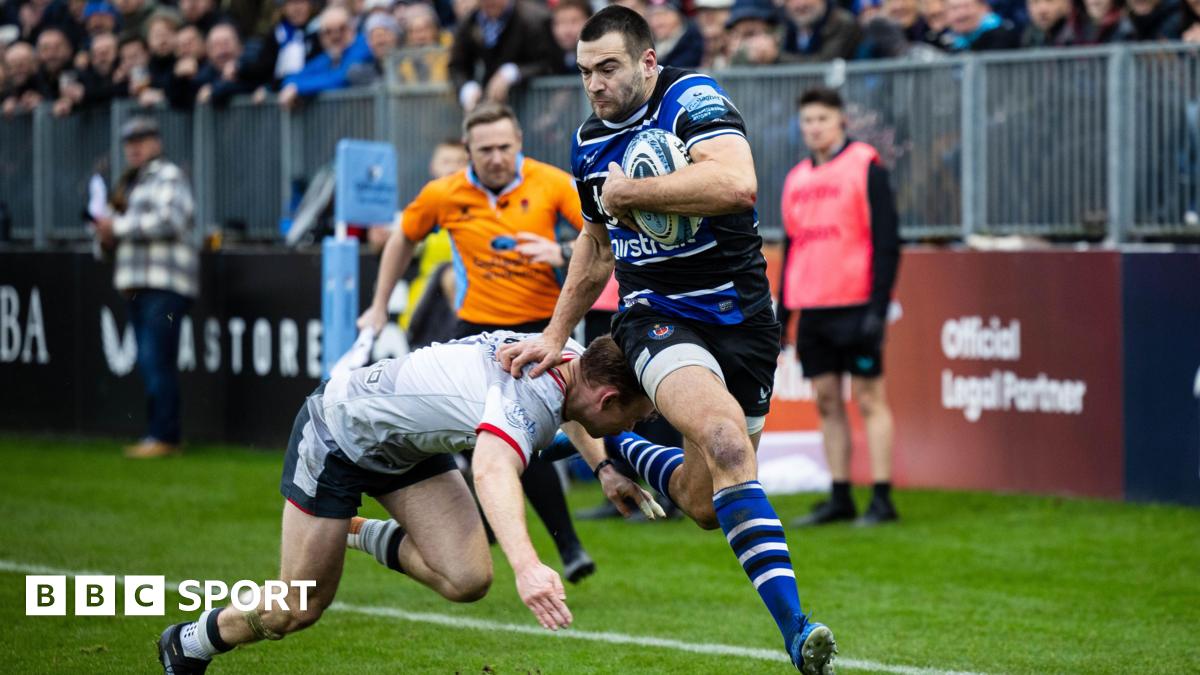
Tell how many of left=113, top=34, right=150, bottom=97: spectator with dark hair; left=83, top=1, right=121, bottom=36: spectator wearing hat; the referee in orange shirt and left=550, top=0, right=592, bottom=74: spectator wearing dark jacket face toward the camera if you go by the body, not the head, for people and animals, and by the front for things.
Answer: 4

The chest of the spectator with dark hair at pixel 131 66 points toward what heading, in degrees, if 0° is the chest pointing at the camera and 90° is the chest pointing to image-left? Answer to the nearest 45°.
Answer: approximately 0°

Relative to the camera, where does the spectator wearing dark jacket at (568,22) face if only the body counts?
toward the camera

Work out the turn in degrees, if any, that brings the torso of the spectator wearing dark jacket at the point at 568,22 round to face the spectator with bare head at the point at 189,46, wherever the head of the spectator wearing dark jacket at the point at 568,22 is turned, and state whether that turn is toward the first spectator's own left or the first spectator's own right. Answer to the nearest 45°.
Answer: approximately 135° to the first spectator's own right

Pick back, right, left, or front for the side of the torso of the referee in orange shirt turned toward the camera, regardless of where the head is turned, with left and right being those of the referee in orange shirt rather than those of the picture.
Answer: front

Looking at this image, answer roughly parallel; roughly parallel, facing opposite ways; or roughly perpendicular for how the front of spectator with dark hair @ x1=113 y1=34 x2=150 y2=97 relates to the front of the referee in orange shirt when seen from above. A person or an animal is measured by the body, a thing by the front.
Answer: roughly parallel

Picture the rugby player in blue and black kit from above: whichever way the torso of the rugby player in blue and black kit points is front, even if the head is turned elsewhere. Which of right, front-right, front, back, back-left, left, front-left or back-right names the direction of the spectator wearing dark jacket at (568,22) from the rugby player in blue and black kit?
back-right

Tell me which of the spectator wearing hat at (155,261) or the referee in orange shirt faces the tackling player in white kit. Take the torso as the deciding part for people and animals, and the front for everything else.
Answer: the referee in orange shirt

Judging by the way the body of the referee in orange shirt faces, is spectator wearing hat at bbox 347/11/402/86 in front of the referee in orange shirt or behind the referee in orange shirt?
behind

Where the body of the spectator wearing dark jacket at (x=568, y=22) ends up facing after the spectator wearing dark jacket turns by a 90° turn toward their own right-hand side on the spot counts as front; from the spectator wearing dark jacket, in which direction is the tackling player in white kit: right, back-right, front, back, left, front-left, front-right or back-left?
left

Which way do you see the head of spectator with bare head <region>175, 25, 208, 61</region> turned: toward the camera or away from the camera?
toward the camera
